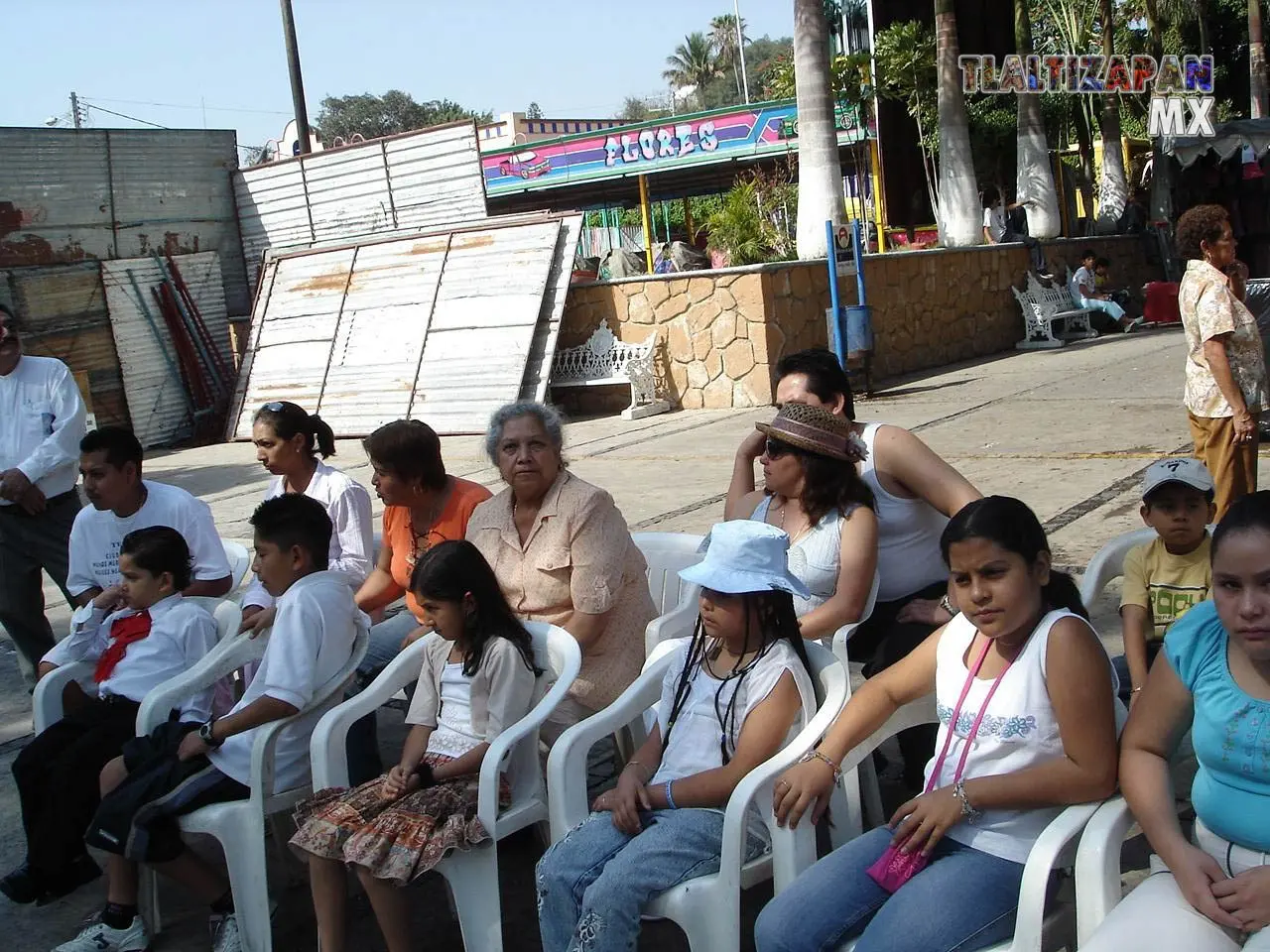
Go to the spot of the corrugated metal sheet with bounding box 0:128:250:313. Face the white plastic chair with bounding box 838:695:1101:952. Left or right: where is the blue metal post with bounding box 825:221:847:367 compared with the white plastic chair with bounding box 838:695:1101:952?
left

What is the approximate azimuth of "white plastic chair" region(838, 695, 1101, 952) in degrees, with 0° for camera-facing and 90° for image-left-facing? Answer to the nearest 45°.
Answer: approximately 45°

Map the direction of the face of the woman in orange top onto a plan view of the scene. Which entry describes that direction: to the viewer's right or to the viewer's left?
to the viewer's left

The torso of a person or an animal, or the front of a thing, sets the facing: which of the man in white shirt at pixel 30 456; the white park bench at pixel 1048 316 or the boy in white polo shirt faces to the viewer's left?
the boy in white polo shirt

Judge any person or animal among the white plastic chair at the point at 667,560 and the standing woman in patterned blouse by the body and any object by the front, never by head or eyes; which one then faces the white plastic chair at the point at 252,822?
the white plastic chair at the point at 667,560

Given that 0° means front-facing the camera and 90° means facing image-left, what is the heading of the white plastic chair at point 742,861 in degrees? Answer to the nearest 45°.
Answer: approximately 45°

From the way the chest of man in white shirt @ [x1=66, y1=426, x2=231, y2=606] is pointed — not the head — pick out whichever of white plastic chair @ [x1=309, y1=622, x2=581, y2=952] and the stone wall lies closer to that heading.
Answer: the white plastic chair

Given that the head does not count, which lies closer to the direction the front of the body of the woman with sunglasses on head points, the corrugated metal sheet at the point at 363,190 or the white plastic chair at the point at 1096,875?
the white plastic chair

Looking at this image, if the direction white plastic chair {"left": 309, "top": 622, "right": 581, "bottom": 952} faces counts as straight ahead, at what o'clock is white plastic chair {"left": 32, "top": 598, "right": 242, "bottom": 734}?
white plastic chair {"left": 32, "top": 598, "right": 242, "bottom": 734} is roughly at 3 o'clock from white plastic chair {"left": 309, "top": 622, "right": 581, "bottom": 952}.
